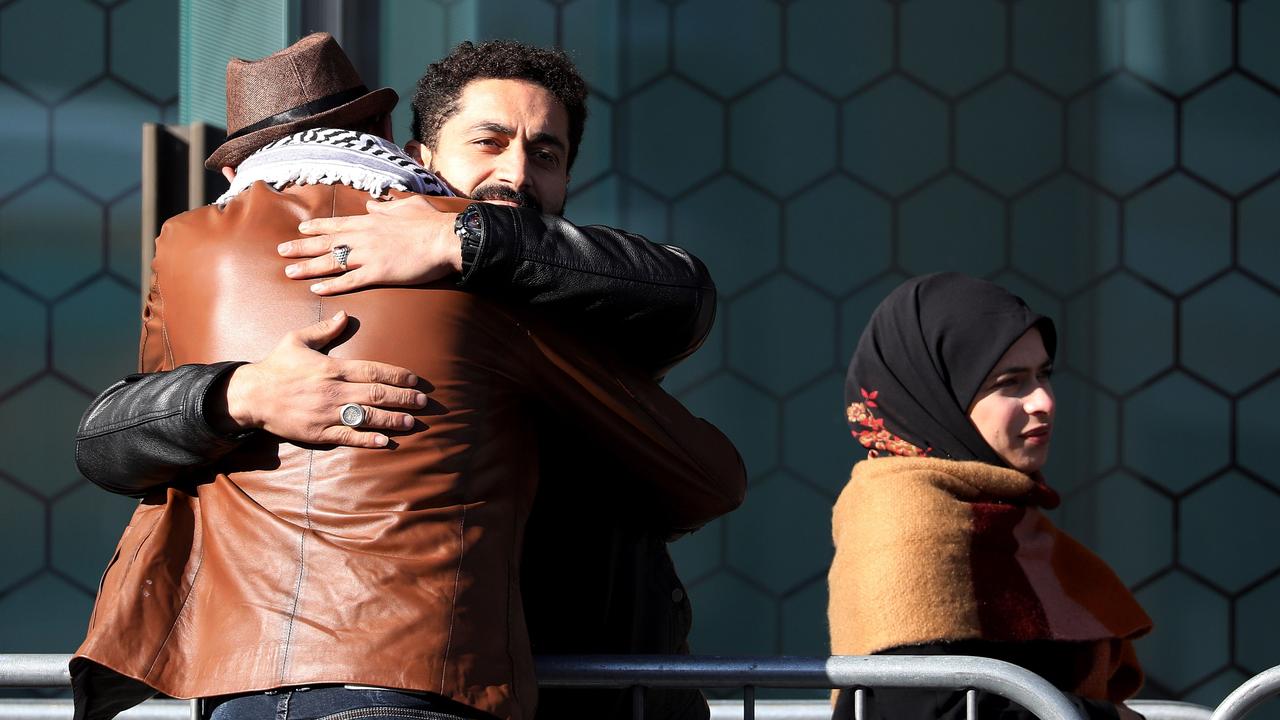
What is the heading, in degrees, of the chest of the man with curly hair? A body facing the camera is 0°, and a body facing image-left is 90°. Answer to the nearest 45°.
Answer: approximately 0°

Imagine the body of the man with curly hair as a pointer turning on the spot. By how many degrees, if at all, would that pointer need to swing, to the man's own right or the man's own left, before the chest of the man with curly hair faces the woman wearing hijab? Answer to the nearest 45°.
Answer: approximately 135° to the man's own left

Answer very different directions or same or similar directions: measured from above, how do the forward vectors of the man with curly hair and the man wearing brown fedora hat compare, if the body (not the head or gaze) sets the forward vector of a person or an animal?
very different directions

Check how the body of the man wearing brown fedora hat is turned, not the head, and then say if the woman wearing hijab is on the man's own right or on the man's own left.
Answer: on the man's own right

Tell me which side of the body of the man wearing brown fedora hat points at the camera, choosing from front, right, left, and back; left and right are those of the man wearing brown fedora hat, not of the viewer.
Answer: back
